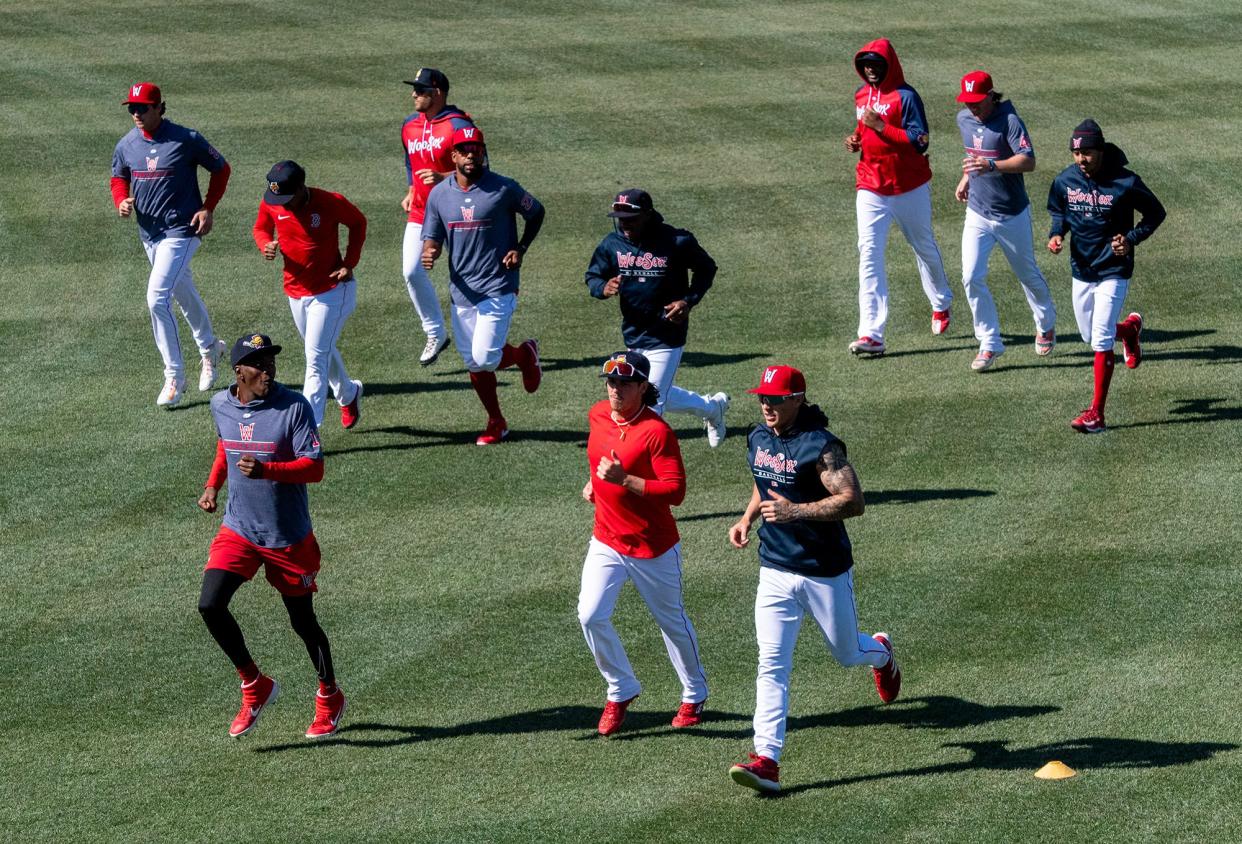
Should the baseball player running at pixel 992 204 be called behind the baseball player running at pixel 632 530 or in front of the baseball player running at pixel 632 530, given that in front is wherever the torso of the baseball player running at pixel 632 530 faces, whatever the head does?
behind

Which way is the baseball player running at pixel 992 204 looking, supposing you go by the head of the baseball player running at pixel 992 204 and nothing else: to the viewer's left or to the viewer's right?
to the viewer's left

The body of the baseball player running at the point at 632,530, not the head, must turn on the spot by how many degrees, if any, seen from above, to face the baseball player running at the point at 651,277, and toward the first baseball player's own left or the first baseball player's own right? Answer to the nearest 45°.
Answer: approximately 135° to the first baseball player's own right

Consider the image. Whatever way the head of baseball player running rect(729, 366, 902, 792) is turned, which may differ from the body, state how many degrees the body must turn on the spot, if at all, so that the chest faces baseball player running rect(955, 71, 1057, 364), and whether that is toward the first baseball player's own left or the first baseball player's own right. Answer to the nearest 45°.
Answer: approximately 135° to the first baseball player's own right

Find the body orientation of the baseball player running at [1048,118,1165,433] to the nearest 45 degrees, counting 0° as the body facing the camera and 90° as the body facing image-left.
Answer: approximately 45°

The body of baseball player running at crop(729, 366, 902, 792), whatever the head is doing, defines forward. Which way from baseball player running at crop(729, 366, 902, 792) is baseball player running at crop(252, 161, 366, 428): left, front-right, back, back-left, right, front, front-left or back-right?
right

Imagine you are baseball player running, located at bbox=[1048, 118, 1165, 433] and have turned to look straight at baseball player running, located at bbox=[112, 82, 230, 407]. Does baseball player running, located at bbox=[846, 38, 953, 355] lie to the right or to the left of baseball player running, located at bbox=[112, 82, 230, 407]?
right

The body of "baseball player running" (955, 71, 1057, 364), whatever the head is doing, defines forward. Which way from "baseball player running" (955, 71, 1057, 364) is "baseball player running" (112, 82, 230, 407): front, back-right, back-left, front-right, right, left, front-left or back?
front-right

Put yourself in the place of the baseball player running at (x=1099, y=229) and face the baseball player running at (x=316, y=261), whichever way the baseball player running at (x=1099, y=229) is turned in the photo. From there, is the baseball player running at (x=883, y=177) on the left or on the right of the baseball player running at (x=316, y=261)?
right

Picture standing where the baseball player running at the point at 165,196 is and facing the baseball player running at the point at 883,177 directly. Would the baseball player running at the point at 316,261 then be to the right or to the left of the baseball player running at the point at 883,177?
right

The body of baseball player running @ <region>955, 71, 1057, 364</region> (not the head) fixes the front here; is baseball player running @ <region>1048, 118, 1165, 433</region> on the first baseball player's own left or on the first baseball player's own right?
on the first baseball player's own left
